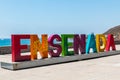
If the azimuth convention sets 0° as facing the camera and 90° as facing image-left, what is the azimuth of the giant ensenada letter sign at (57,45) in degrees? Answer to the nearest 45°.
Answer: approximately 315°
